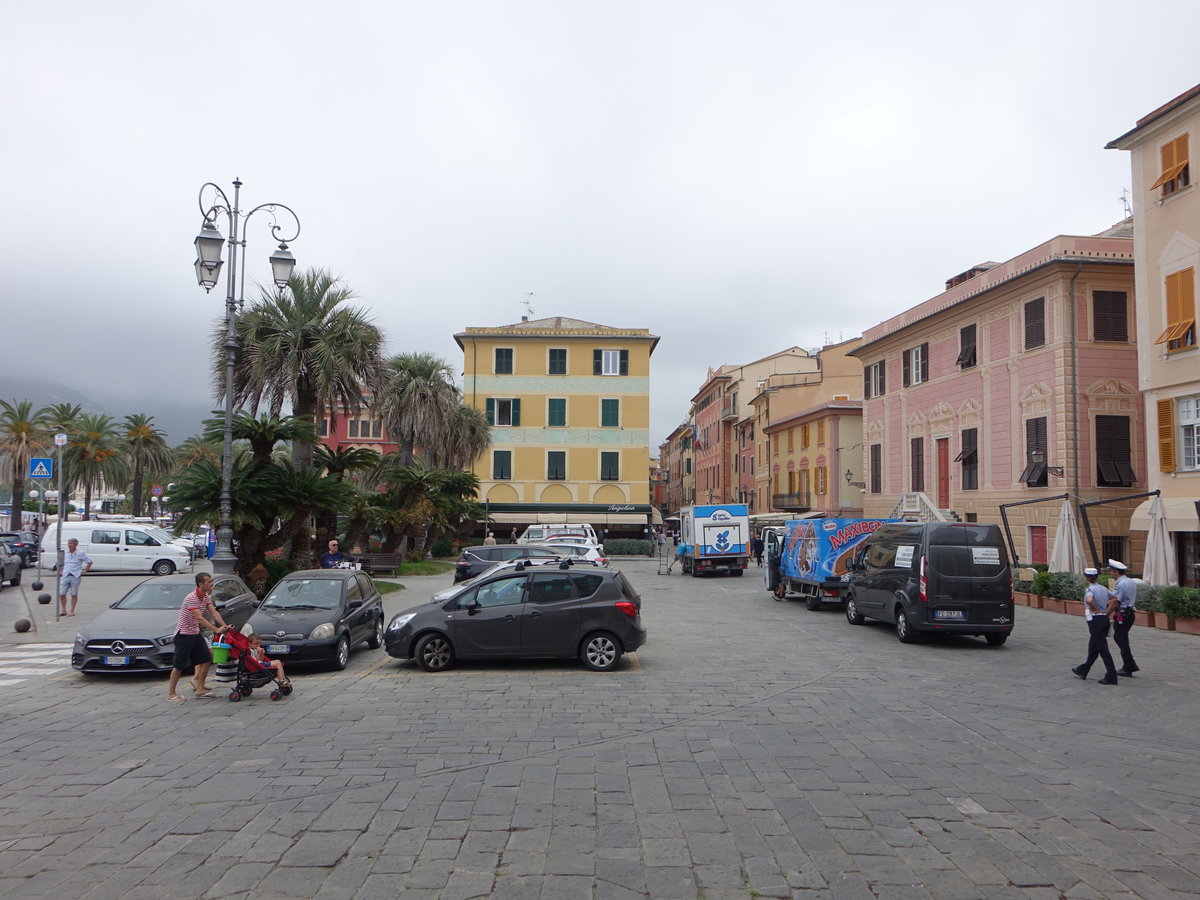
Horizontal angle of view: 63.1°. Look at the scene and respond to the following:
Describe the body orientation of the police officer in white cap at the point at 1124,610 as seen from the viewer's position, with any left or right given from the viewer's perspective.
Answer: facing to the left of the viewer

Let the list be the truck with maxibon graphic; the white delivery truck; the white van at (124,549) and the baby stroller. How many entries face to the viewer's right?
2

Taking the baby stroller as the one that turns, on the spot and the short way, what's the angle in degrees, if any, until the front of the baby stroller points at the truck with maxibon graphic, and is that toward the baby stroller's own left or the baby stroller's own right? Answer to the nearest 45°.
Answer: approximately 45° to the baby stroller's own left

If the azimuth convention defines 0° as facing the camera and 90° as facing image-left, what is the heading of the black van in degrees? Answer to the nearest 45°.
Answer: approximately 135°

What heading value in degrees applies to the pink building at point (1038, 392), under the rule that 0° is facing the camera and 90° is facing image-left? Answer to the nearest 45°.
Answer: approximately 45°

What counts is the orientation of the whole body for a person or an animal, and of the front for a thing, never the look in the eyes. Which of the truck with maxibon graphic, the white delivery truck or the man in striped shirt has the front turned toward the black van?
the man in striped shirt

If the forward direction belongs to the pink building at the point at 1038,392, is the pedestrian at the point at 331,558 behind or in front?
in front

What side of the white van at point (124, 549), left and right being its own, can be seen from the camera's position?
right

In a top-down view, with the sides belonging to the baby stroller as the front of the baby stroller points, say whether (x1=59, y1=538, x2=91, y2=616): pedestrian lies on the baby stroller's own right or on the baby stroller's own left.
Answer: on the baby stroller's own left

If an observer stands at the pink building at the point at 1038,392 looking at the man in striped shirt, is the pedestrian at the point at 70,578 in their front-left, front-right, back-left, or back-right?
front-right

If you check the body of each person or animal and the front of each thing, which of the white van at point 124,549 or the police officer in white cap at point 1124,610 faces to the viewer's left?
the police officer in white cap

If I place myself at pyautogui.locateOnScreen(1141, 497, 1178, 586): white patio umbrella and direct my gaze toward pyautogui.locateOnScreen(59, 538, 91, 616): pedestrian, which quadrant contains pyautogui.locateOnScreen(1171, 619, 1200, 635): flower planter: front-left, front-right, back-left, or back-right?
front-left

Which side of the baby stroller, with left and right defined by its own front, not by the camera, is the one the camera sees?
right

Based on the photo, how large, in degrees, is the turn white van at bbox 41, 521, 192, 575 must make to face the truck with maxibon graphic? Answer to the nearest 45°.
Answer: approximately 45° to its right

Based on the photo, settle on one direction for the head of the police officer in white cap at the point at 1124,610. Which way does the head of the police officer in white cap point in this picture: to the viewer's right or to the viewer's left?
to the viewer's left

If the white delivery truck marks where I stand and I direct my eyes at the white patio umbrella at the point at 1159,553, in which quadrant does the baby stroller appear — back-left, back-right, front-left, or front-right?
front-right

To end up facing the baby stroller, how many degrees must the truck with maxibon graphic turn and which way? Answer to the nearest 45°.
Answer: approximately 90° to its left

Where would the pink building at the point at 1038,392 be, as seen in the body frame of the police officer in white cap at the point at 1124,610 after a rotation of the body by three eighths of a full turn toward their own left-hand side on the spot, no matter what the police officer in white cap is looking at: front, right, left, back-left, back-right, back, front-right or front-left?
back-left
